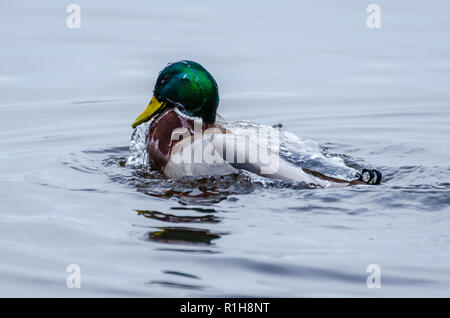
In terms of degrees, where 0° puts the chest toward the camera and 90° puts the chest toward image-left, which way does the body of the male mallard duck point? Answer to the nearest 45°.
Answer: approximately 90°
